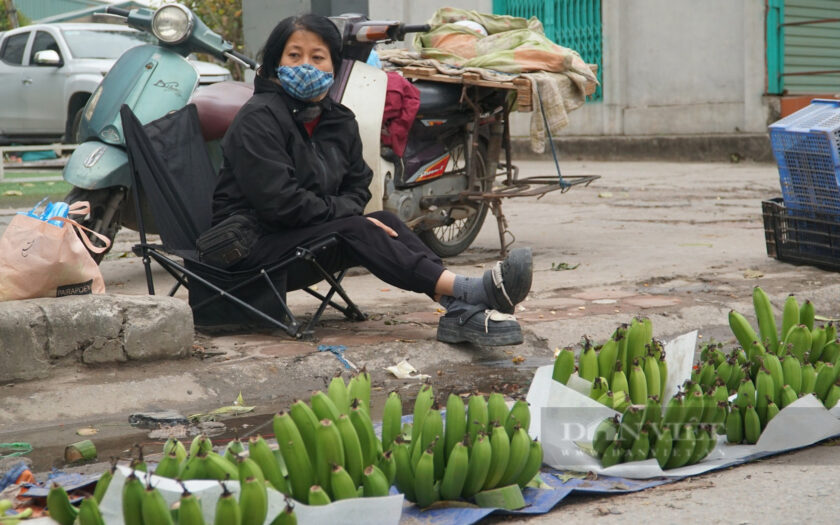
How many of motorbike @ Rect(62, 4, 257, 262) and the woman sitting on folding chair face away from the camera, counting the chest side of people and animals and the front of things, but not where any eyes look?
0

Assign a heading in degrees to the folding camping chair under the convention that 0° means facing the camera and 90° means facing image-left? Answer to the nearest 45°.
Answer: approximately 315°

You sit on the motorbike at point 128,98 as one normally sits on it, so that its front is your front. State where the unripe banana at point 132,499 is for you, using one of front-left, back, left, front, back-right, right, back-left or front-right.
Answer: front-left

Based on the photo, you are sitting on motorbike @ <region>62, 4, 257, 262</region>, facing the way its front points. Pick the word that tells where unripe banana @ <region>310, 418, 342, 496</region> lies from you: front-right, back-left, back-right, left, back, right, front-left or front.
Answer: front-left

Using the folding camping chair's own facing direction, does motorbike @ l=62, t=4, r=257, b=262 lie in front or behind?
behind

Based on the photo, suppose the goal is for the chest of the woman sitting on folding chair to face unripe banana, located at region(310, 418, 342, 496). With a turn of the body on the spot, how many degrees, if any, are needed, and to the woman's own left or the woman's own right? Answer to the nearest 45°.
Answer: approximately 45° to the woman's own right

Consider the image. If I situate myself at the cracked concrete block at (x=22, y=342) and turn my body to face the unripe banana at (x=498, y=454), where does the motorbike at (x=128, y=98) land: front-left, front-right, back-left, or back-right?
back-left

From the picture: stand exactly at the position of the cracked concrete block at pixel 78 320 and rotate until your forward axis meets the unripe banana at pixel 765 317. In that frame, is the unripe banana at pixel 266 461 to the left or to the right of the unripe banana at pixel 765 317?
right

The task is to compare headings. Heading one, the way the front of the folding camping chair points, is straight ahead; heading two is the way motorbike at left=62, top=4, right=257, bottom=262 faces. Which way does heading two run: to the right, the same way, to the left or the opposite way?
to the right

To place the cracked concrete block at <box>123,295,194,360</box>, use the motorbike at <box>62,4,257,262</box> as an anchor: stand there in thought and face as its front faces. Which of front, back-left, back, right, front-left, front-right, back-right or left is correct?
front-left

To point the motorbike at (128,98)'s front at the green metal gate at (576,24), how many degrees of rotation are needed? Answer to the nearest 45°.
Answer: approximately 180°

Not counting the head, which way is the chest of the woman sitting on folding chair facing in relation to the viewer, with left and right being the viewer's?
facing the viewer and to the right of the viewer
